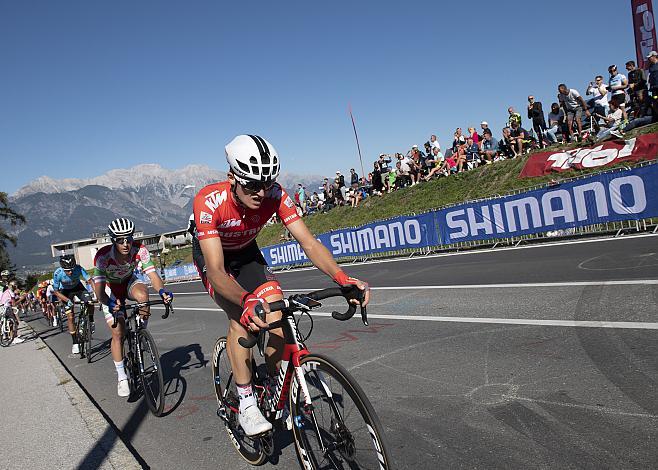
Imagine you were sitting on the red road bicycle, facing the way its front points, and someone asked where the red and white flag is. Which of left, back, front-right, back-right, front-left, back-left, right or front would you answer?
left

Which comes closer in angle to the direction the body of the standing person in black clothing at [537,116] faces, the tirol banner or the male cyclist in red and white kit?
the male cyclist in red and white kit

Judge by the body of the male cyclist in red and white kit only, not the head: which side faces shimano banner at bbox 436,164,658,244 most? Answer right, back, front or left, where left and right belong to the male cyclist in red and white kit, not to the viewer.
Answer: left

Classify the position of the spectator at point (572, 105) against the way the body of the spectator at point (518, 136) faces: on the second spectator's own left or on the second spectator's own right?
on the second spectator's own left

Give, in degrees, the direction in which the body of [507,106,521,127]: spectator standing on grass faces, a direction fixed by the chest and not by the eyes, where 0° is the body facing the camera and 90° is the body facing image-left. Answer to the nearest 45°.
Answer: approximately 45°

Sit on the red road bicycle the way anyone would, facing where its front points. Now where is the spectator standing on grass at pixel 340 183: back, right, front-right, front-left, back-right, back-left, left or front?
back-left

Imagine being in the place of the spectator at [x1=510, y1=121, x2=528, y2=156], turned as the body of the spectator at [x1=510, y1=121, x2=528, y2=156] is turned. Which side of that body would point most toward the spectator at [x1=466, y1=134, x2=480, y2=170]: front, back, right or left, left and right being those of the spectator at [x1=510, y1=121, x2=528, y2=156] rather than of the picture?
right

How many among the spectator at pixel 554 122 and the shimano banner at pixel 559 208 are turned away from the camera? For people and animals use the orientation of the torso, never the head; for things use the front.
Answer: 0

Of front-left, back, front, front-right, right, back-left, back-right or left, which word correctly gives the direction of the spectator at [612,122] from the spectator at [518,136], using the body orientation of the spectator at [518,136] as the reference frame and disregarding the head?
left

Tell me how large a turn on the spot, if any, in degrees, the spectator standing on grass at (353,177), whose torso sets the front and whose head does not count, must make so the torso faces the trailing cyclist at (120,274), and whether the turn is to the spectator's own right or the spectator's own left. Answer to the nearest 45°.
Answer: approximately 45° to the spectator's own left
